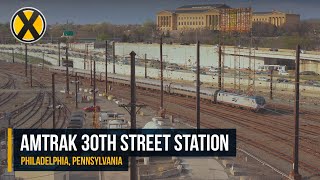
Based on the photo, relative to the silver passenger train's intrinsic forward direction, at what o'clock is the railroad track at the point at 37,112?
The railroad track is roughly at 4 o'clock from the silver passenger train.

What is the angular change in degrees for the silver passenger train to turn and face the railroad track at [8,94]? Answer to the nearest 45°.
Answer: approximately 180°

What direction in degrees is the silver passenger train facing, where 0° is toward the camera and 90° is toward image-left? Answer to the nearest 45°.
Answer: approximately 315°
